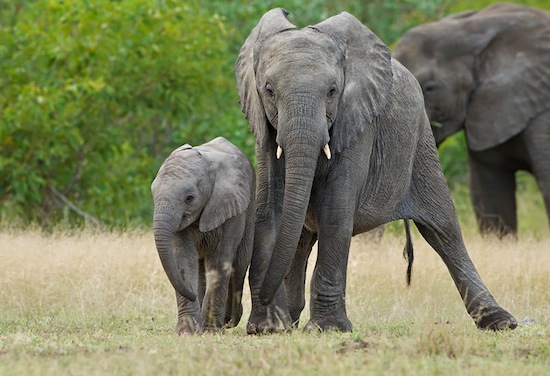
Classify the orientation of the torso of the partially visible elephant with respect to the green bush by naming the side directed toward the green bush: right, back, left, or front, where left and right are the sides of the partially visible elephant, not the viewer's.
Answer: front

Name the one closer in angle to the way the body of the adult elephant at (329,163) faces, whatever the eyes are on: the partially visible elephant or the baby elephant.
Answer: the baby elephant

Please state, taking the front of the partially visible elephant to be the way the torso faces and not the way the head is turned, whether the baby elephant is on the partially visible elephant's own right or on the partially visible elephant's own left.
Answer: on the partially visible elephant's own left

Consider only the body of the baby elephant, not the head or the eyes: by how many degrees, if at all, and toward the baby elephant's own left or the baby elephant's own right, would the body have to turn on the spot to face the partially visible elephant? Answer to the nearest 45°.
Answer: approximately 180°

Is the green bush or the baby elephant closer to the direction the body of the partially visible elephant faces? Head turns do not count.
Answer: the green bush

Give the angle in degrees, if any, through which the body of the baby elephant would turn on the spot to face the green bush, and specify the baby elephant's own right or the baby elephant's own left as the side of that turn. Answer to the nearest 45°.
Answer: approximately 135° to the baby elephant's own right

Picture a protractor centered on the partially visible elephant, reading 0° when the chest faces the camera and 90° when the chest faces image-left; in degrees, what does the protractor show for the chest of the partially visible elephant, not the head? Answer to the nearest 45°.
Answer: approximately 90°

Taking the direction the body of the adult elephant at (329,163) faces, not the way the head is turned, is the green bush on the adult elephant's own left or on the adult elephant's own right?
on the adult elephant's own right

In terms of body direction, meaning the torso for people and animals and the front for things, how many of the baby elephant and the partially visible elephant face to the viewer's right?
0

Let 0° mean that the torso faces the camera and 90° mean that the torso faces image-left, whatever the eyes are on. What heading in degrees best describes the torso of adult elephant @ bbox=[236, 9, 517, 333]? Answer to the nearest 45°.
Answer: approximately 45°
